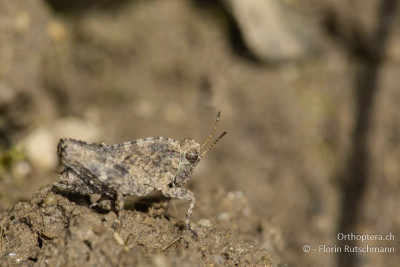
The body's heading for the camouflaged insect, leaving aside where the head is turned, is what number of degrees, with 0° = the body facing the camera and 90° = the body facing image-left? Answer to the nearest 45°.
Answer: approximately 270°
